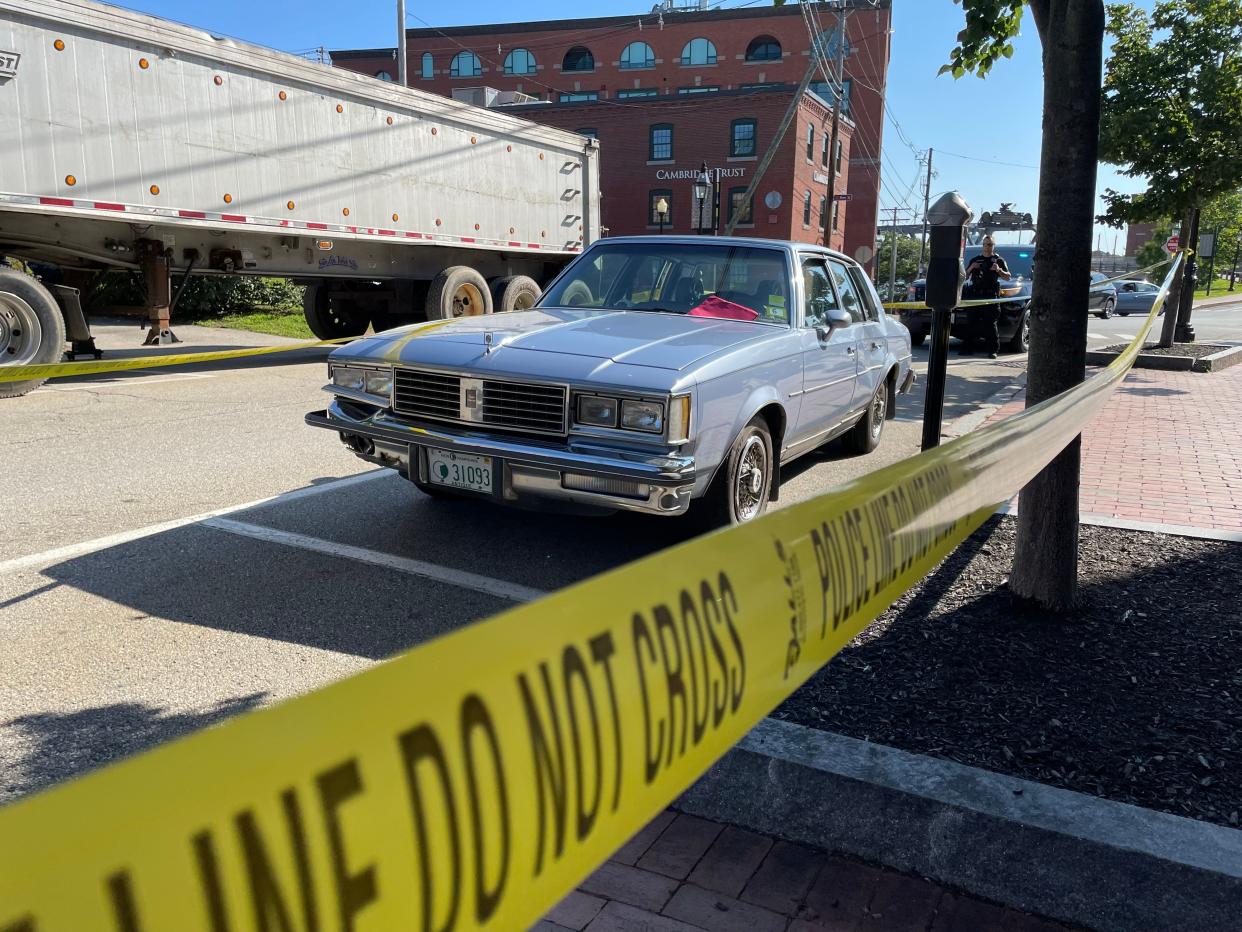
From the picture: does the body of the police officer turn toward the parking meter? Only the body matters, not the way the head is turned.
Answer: yes

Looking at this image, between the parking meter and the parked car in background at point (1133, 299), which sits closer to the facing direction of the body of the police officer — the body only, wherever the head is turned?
the parking meter

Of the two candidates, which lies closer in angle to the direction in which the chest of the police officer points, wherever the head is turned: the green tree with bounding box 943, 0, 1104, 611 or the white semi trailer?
the green tree

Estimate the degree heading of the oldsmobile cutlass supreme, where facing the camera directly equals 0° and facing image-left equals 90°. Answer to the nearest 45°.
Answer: approximately 45°

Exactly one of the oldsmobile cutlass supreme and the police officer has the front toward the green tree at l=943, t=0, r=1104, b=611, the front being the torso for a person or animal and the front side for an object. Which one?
the police officer

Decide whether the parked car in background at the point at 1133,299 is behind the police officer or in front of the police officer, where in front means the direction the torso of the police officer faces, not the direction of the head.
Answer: behind

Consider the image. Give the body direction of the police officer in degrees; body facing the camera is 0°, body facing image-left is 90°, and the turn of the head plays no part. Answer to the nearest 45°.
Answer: approximately 0°

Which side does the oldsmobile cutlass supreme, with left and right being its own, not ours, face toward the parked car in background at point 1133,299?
back

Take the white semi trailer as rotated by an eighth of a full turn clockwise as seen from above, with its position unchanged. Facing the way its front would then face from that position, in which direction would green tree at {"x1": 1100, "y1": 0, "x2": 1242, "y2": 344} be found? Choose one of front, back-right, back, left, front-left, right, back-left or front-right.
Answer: back

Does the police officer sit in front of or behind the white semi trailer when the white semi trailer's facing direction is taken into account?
behind

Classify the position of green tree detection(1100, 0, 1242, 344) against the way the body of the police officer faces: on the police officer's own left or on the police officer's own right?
on the police officer's own left

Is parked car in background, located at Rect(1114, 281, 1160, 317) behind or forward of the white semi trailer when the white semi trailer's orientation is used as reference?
behind
